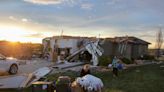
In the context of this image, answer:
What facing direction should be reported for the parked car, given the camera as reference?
facing to the right of the viewer

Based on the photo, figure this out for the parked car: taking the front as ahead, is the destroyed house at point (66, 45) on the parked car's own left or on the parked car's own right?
on the parked car's own left
